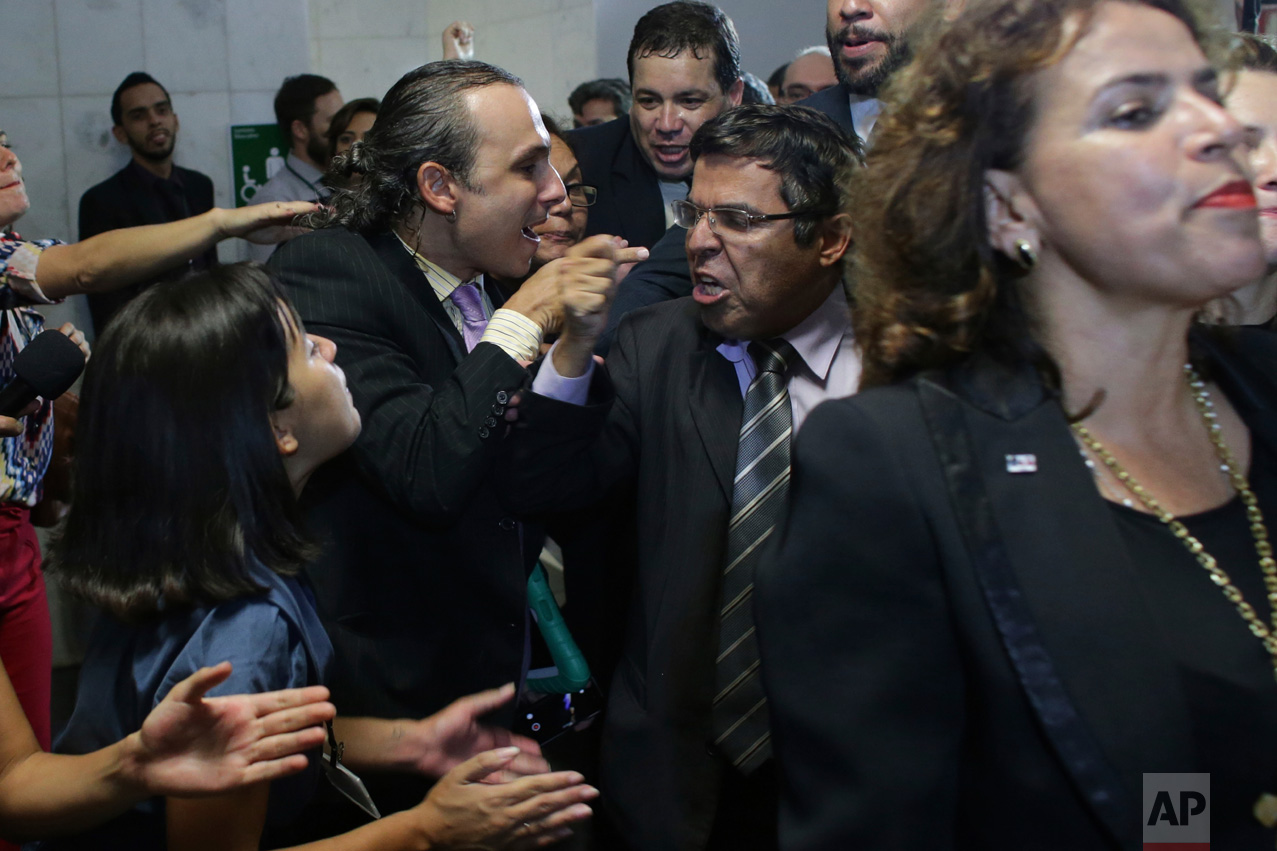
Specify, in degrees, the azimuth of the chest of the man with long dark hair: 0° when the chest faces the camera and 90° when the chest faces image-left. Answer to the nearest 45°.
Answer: approximately 270°

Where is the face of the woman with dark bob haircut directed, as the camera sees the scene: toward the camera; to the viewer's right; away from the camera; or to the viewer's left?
to the viewer's right

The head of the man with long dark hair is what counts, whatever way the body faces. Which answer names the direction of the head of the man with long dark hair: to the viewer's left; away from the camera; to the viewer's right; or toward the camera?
to the viewer's right

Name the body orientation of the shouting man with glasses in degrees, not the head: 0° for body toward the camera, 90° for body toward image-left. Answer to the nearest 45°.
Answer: approximately 45°

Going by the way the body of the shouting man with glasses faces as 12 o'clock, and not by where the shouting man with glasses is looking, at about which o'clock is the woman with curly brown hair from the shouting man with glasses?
The woman with curly brown hair is roughly at 10 o'clock from the shouting man with glasses.

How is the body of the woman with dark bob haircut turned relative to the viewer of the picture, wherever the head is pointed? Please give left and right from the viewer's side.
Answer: facing to the right of the viewer

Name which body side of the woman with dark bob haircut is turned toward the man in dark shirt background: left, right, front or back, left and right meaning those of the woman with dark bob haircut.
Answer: left

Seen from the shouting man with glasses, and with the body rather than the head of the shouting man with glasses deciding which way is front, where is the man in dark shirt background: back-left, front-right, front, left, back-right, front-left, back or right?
right

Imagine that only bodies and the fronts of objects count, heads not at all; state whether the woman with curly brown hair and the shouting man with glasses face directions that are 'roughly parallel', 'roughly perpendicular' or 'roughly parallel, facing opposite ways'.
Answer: roughly perpendicular

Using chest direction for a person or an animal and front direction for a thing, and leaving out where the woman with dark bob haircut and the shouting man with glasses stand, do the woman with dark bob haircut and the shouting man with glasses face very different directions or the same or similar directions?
very different directions

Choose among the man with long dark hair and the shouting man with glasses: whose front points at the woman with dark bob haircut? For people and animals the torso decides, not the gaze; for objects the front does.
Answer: the shouting man with glasses
